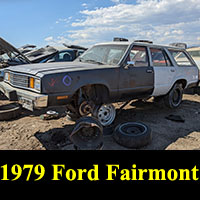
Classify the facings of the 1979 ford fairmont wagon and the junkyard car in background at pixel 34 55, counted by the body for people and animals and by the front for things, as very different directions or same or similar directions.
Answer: same or similar directions

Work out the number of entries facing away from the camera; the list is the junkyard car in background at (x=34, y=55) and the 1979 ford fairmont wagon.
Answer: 0

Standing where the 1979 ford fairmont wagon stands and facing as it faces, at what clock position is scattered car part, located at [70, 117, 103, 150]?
The scattered car part is roughly at 11 o'clock from the 1979 ford fairmont wagon.

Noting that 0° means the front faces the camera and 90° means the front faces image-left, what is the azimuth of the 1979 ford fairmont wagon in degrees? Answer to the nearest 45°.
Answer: approximately 45°

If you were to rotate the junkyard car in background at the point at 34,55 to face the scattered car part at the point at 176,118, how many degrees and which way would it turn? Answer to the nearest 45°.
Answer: approximately 90° to its left

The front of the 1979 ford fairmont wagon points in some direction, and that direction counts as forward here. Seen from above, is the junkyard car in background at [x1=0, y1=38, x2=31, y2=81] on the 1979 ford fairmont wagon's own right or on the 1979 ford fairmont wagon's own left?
on the 1979 ford fairmont wagon's own right

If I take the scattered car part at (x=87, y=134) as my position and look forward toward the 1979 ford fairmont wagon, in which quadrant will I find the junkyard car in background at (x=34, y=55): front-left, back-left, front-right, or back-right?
front-left

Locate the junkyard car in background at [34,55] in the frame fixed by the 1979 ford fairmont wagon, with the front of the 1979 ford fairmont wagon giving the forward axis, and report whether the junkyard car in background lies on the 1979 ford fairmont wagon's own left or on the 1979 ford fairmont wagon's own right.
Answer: on the 1979 ford fairmont wagon's own right

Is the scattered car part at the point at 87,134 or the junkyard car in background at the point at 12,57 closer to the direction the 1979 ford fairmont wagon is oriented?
the scattered car part

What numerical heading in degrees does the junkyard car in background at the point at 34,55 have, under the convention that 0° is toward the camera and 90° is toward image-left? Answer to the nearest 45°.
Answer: approximately 45°
